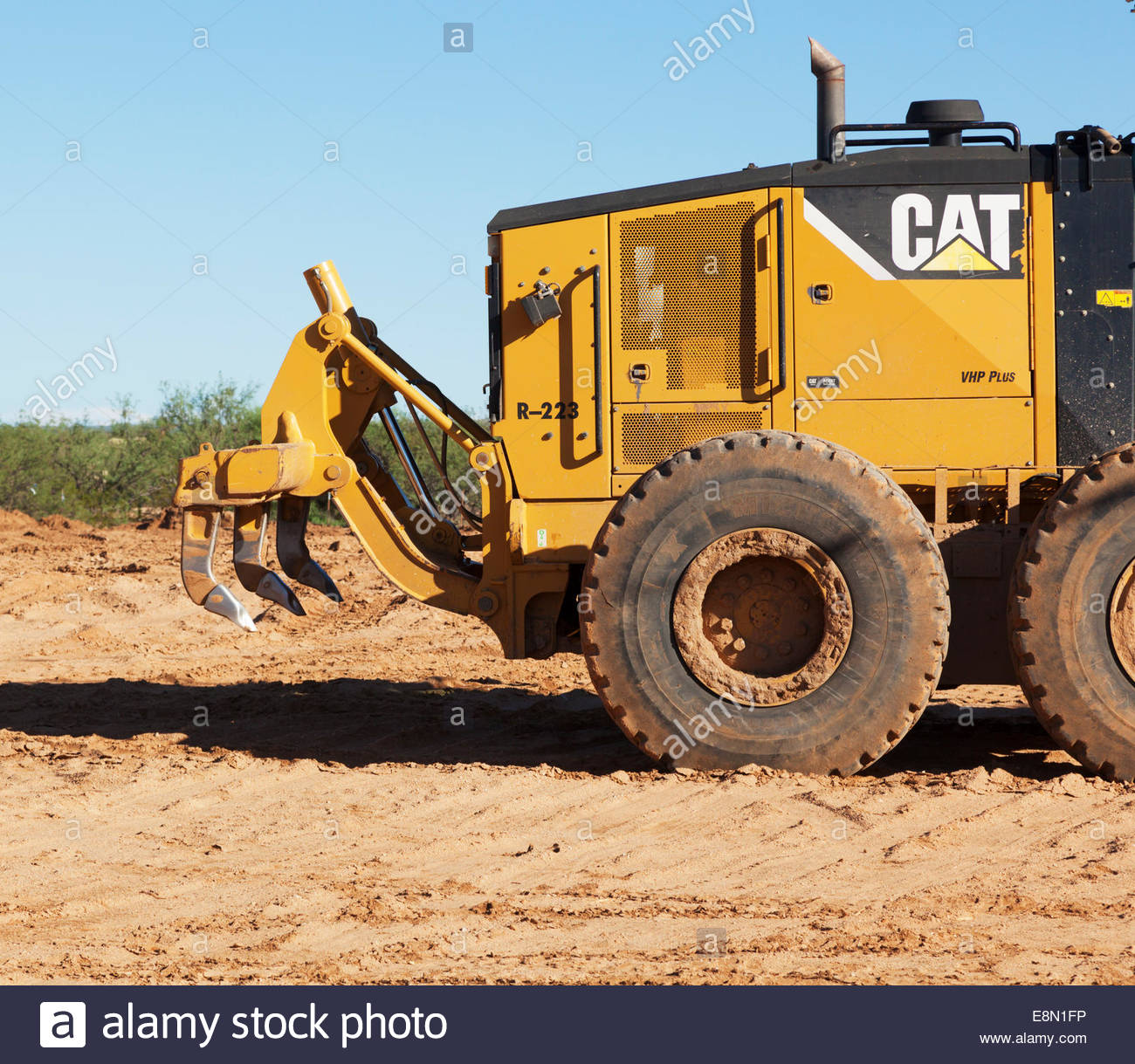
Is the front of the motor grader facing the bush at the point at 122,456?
no

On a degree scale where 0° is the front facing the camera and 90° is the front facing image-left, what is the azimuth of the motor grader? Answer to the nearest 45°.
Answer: approximately 270°
